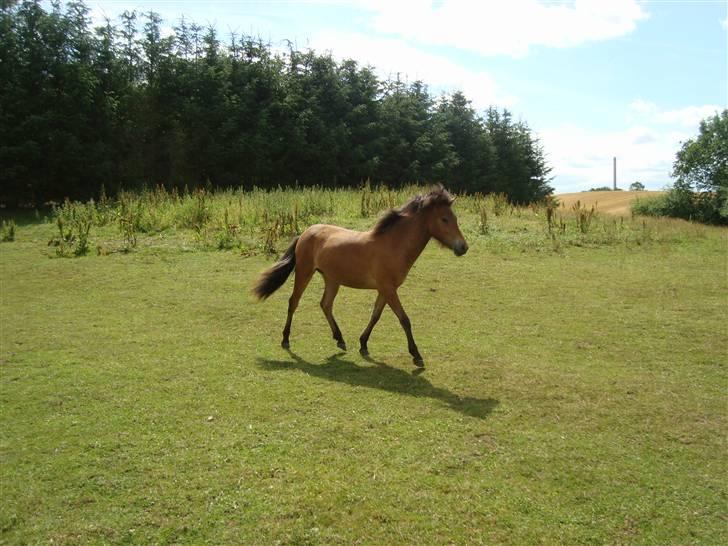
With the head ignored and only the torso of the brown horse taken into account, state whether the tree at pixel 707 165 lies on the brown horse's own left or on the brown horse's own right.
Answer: on the brown horse's own left

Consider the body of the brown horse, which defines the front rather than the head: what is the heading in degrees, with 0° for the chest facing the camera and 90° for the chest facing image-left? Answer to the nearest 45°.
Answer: approximately 315°
